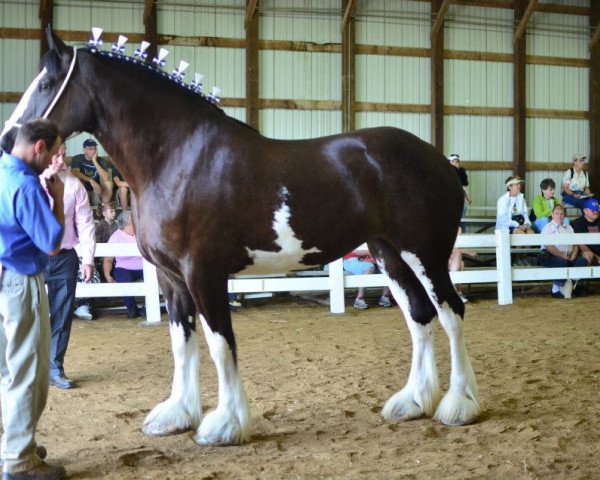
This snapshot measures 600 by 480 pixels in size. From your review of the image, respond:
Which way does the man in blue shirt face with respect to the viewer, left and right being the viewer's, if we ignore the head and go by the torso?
facing to the right of the viewer

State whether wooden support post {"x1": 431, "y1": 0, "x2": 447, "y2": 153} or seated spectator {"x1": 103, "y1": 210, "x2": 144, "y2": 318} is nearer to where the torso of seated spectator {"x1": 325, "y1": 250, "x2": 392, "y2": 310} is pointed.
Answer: the seated spectator

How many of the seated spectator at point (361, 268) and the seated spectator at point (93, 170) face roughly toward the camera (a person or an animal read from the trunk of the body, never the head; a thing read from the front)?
2

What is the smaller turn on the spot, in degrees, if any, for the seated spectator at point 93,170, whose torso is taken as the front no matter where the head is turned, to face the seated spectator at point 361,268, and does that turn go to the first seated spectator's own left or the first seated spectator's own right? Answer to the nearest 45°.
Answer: approximately 45° to the first seated spectator's own left

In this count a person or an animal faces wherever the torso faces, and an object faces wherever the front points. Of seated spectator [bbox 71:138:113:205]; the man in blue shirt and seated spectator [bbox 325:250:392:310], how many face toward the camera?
2

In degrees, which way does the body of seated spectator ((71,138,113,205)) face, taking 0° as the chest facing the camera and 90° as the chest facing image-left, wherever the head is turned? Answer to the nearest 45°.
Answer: approximately 0°
